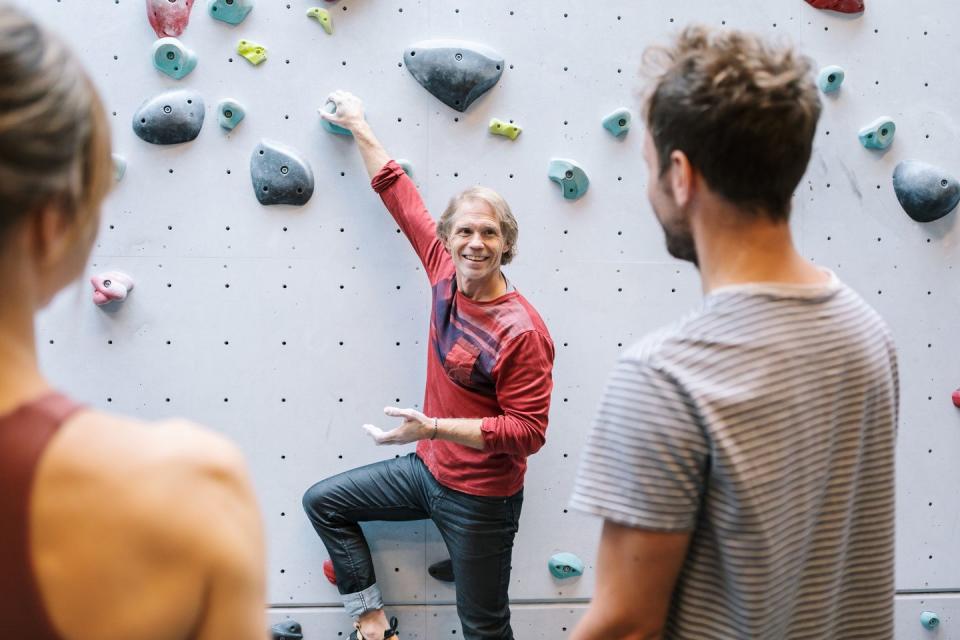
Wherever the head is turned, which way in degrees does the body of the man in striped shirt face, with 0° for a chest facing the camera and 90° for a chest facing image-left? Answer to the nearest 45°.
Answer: approximately 135°

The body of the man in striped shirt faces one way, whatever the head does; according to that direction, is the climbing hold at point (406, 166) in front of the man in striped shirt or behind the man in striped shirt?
in front

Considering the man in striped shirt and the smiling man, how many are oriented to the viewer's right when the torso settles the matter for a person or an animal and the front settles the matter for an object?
0

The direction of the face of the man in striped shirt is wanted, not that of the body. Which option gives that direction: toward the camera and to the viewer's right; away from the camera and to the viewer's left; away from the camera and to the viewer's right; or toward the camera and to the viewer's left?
away from the camera and to the viewer's left

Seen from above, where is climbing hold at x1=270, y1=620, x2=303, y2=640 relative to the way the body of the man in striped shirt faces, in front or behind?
in front

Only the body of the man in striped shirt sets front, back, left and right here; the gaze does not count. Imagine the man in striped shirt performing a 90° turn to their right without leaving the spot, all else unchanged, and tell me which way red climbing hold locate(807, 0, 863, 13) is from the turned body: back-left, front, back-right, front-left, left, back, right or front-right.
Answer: front-left

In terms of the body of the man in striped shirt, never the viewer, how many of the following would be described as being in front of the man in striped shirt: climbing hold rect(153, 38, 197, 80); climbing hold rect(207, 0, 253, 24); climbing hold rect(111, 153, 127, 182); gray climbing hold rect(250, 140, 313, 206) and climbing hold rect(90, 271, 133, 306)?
5

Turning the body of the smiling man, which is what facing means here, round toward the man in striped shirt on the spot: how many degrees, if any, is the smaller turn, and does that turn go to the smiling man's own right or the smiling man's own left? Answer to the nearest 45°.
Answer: approximately 45° to the smiling man's own left

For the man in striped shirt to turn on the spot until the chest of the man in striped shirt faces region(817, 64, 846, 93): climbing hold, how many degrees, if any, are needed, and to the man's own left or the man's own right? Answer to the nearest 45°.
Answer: approximately 45° to the man's own right
